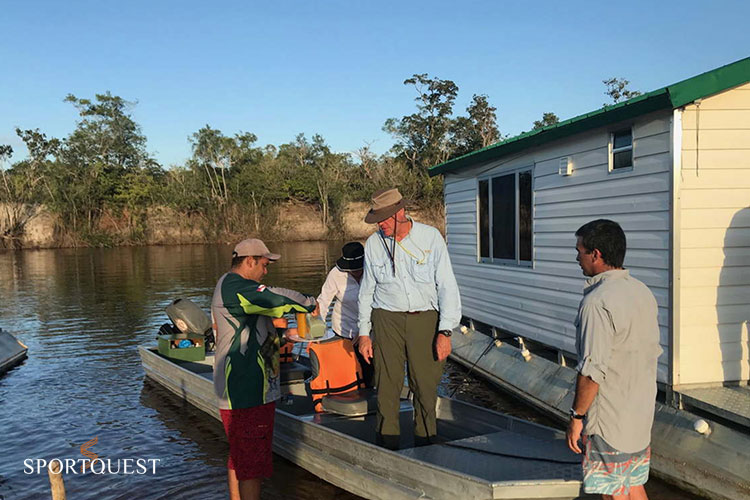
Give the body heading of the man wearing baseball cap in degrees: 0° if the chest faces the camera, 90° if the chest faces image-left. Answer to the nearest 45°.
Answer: approximately 270°

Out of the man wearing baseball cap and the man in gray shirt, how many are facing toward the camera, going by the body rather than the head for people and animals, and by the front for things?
0

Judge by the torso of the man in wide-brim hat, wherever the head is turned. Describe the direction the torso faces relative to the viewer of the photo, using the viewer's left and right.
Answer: facing the viewer

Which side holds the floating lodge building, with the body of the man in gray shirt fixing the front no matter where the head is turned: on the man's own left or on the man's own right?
on the man's own right

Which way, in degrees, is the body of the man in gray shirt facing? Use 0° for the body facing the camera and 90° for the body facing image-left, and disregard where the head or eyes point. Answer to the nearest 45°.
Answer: approximately 135°

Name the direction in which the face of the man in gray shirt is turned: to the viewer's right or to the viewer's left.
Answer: to the viewer's left

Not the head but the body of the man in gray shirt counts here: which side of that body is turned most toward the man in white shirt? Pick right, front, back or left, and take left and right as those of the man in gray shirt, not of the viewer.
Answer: front

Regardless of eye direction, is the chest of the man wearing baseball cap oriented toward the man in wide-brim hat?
yes

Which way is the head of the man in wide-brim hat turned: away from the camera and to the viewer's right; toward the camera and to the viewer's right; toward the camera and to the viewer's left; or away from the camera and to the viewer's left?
toward the camera and to the viewer's left

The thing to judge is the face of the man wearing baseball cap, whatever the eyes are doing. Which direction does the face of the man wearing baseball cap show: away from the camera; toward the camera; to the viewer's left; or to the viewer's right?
to the viewer's right
